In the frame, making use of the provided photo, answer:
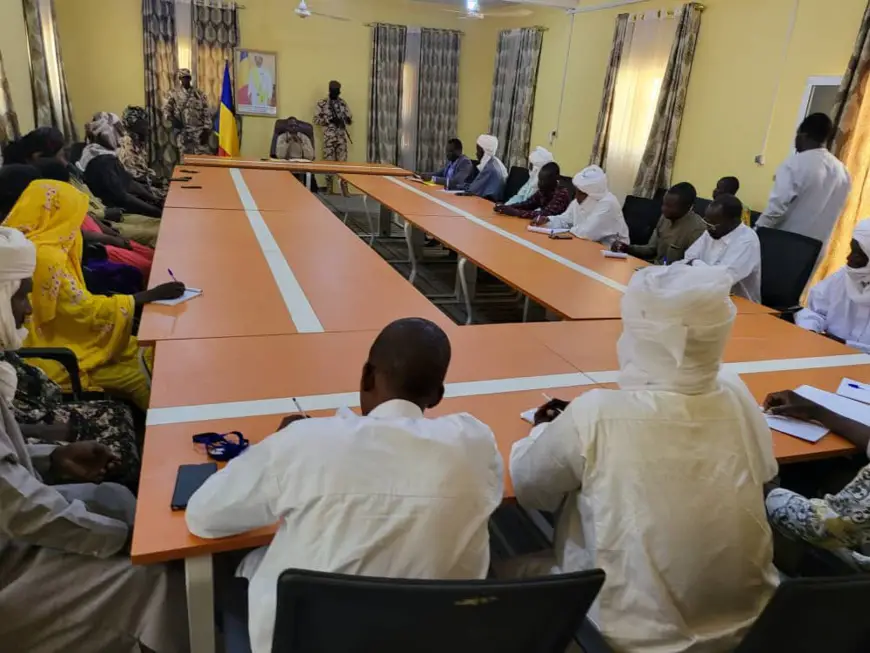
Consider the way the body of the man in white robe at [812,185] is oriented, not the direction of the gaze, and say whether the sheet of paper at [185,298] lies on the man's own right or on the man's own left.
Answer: on the man's own left

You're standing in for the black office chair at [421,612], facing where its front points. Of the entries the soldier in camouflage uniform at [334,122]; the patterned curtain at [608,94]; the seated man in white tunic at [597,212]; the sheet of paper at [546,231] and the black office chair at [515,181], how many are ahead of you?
5

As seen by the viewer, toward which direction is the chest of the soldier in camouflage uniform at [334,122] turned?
toward the camera

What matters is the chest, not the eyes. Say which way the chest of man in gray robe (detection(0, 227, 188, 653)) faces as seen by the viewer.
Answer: to the viewer's right

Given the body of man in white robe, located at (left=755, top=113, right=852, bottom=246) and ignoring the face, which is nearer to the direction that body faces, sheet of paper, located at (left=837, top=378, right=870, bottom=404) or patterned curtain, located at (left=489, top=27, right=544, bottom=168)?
the patterned curtain

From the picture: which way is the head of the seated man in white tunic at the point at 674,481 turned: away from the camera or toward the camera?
away from the camera

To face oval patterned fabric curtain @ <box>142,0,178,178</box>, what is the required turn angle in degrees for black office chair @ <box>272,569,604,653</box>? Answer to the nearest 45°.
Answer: approximately 45° to its left

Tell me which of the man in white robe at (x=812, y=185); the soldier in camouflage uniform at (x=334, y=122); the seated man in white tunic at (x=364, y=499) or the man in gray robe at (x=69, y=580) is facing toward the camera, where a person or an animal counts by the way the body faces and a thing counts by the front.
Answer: the soldier in camouflage uniform

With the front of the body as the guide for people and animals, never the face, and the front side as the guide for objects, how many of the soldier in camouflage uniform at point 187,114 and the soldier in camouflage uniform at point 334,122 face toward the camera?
2

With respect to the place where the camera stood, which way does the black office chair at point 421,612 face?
facing away from the viewer

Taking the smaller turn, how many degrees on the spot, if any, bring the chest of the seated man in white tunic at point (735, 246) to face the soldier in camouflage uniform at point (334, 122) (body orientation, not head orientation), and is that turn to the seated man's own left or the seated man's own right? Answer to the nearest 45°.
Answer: approximately 90° to the seated man's own right

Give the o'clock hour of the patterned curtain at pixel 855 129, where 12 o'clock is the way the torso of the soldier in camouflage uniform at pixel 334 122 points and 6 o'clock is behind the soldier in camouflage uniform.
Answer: The patterned curtain is roughly at 11 o'clock from the soldier in camouflage uniform.

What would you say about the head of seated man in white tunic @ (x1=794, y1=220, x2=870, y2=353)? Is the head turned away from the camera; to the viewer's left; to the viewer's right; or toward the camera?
to the viewer's left

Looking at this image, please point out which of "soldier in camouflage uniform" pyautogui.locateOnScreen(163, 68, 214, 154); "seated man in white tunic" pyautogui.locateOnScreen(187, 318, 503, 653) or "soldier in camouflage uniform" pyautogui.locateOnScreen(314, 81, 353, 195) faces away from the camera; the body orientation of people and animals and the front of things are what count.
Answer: the seated man in white tunic

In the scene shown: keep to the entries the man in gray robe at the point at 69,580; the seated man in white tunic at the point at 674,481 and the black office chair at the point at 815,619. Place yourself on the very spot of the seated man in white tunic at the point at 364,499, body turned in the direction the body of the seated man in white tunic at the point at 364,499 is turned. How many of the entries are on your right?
2

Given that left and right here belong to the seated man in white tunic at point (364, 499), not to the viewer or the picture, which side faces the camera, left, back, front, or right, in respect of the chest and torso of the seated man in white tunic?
back
